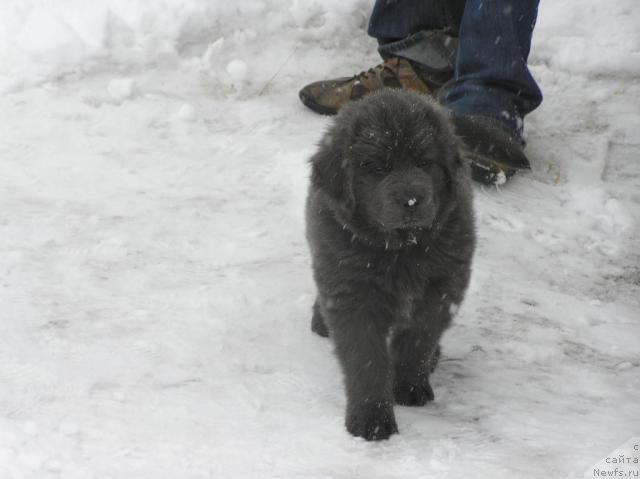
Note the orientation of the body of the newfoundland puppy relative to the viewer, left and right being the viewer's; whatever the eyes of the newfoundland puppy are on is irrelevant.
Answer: facing the viewer
